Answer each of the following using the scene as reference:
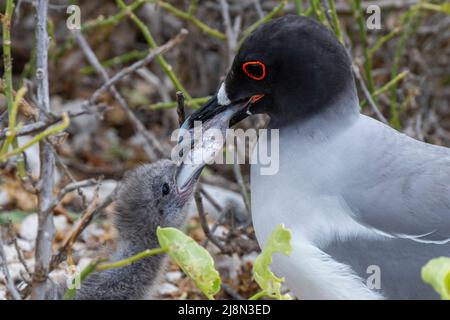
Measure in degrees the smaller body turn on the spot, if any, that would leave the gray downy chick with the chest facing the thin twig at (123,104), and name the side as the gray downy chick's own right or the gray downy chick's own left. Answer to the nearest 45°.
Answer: approximately 90° to the gray downy chick's own left

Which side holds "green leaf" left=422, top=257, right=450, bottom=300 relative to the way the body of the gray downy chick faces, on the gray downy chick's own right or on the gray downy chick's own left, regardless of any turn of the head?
on the gray downy chick's own right

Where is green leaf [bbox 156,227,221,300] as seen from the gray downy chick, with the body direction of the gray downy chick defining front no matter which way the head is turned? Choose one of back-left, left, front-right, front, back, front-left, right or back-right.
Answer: right

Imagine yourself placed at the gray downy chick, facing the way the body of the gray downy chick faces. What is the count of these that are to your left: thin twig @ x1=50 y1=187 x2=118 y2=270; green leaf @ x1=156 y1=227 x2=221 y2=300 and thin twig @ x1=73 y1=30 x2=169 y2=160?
1

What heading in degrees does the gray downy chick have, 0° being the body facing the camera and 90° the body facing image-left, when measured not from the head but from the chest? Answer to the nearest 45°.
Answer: approximately 270°
